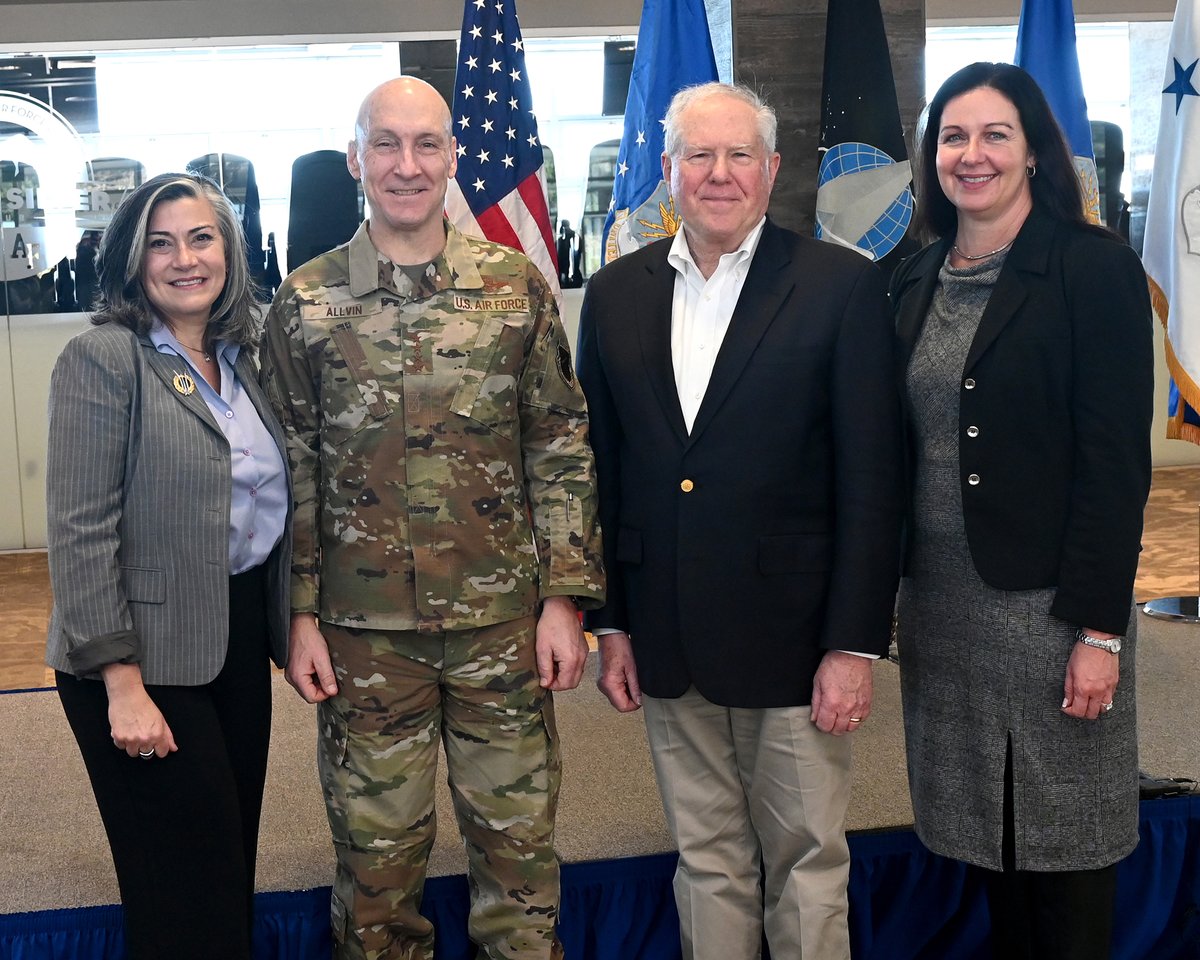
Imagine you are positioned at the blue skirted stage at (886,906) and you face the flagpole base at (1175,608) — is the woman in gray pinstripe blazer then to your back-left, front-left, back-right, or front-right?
back-left

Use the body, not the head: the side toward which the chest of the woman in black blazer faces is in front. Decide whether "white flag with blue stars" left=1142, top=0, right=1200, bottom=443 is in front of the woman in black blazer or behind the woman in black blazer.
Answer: behind

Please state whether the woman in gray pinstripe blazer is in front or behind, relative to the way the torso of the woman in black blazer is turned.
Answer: in front

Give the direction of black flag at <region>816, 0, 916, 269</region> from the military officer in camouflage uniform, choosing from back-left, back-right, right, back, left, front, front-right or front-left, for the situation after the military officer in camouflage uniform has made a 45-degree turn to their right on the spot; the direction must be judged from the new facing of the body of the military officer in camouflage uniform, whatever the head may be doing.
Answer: back

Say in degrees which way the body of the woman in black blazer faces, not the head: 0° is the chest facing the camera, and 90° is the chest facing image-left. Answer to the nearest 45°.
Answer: approximately 45°

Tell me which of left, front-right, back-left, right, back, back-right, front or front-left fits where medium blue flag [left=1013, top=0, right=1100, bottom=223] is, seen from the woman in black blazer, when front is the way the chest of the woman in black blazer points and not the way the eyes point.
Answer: back-right

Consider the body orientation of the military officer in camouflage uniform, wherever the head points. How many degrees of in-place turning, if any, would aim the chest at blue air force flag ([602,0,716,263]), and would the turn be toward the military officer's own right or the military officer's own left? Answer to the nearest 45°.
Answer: approximately 180°

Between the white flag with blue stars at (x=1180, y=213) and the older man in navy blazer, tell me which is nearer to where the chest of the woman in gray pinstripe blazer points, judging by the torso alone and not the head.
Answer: the older man in navy blazer

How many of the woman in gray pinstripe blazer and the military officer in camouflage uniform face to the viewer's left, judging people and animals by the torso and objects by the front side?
0

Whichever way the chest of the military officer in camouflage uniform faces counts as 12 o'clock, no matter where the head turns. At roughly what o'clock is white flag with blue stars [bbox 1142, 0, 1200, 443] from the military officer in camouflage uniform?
The white flag with blue stars is roughly at 8 o'clock from the military officer in camouflage uniform.

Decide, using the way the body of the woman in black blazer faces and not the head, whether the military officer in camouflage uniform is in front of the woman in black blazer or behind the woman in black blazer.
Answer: in front
